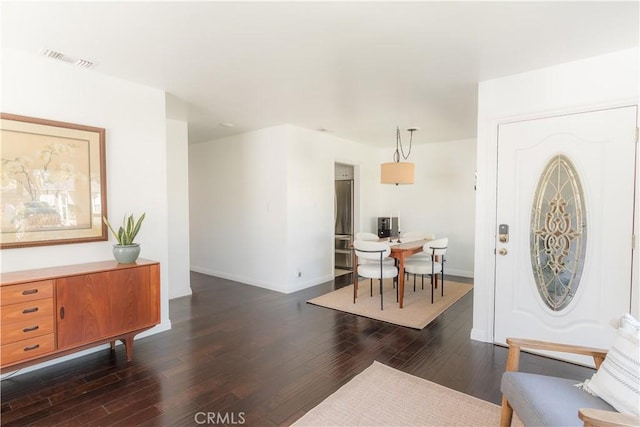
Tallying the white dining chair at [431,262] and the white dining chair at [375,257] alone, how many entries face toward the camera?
0

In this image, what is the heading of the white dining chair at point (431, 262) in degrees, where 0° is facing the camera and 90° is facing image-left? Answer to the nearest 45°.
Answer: approximately 135°

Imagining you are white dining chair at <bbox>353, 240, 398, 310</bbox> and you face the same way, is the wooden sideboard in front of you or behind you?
behind

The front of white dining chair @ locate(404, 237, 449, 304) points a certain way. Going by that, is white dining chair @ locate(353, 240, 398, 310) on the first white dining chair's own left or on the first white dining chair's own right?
on the first white dining chair's own left

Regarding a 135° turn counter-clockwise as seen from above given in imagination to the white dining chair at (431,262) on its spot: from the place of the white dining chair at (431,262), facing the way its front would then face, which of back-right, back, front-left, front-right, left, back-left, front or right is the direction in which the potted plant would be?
front-right

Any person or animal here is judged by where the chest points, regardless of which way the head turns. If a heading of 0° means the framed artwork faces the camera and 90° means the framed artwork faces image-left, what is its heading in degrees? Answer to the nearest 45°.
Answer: approximately 315°

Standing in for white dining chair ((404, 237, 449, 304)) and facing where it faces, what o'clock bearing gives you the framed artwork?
The framed artwork is roughly at 9 o'clock from the white dining chair.

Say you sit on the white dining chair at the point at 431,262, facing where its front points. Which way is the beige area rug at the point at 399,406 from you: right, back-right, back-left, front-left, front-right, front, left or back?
back-left

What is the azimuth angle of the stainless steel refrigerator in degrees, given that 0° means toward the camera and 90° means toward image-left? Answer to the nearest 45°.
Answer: approximately 45°

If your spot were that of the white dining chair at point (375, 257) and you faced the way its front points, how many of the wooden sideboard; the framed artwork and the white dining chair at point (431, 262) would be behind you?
2

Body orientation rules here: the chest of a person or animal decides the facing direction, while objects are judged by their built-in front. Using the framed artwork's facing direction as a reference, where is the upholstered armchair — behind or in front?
in front

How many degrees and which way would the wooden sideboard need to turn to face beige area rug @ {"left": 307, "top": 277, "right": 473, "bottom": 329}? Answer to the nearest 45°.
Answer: approximately 45° to its left

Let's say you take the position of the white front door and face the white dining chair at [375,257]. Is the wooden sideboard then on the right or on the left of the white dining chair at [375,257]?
left

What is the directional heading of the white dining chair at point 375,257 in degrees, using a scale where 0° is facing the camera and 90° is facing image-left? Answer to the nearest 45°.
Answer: approximately 225°

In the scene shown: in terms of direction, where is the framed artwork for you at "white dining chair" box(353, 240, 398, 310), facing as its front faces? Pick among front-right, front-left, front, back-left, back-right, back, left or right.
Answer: back

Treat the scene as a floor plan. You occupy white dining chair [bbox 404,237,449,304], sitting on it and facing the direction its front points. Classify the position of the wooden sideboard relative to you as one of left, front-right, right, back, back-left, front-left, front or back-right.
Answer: left

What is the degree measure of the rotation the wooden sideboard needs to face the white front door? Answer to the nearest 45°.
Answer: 0° — it already faces it

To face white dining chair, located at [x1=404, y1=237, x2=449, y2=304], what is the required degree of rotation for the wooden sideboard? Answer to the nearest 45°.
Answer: approximately 45° to its left
